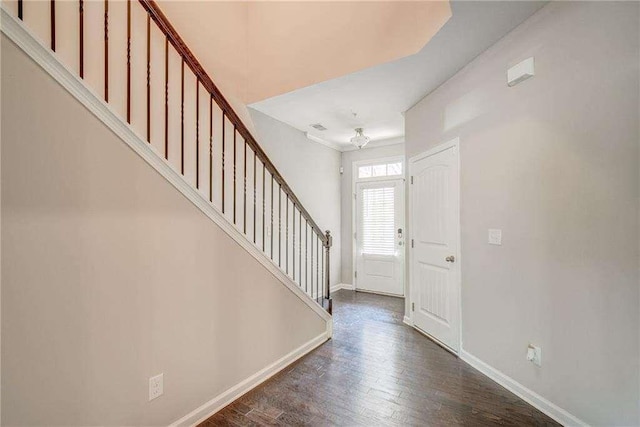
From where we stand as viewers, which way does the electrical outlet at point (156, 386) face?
facing the viewer and to the right of the viewer

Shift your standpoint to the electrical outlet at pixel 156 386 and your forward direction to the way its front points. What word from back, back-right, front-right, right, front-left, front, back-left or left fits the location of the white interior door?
front-left

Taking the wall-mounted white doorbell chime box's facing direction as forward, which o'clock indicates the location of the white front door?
The white front door is roughly at 3 o'clock from the wall-mounted white doorbell chime box.

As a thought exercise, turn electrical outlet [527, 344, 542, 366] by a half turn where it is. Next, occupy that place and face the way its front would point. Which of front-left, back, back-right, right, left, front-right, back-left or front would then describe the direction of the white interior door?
left

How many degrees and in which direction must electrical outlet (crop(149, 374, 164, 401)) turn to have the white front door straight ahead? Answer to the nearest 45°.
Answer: approximately 90° to its left

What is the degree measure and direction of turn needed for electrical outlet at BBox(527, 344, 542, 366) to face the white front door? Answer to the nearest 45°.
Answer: approximately 90° to its right

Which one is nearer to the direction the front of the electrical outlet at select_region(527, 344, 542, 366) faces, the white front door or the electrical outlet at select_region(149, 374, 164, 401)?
the electrical outlet

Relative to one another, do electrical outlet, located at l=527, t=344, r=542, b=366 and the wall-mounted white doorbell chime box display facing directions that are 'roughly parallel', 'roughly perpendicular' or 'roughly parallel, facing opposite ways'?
roughly parallel

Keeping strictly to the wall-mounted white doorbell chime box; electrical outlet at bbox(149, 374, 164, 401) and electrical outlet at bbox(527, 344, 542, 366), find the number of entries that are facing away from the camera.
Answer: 0

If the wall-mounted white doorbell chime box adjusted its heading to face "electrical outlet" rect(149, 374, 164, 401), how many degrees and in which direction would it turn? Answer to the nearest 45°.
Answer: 0° — it already faces it

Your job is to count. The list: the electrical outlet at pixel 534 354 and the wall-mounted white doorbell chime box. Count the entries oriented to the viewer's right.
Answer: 0

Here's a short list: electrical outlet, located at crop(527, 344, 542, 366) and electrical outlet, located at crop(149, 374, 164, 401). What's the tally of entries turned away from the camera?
0

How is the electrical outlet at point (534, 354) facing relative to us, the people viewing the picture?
facing the viewer and to the left of the viewer

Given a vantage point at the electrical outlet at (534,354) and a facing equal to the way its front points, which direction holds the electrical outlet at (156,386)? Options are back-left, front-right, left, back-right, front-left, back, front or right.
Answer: front
